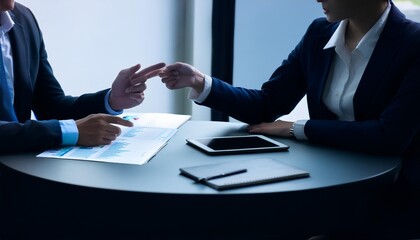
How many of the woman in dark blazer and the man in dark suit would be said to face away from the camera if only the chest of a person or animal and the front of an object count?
0

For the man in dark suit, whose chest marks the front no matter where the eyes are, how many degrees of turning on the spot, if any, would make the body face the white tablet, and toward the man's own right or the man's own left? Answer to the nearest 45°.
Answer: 0° — they already face it

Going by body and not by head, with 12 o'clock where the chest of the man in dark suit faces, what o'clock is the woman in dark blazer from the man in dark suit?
The woman in dark blazer is roughly at 11 o'clock from the man in dark suit.

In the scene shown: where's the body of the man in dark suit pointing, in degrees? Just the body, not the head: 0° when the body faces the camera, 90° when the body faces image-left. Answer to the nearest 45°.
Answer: approximately 315°

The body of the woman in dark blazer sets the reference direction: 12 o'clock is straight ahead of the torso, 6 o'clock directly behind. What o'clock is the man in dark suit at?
The man in dark suit is roughly at 1 o'clock from the woman in dark blazer.

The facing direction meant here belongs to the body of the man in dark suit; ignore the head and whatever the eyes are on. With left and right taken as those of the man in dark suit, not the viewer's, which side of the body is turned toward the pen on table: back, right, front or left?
front

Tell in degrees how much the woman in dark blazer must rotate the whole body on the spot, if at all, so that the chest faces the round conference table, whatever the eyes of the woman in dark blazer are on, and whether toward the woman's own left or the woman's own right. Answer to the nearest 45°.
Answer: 0° — they already face it

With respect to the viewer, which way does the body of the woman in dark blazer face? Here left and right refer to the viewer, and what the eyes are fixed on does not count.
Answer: facing the viewer and to the left of the viewer
